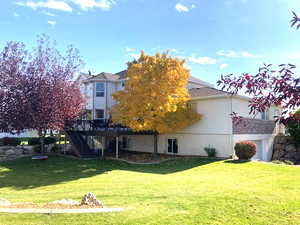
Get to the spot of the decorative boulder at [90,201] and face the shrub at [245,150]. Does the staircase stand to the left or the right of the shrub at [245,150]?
left

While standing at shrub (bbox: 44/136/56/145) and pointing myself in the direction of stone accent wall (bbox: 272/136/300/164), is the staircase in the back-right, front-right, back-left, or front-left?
front-right

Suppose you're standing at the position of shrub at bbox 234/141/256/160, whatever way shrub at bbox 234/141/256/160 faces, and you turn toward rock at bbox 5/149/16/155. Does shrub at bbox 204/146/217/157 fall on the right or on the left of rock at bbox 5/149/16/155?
right

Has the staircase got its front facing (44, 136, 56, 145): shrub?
no
